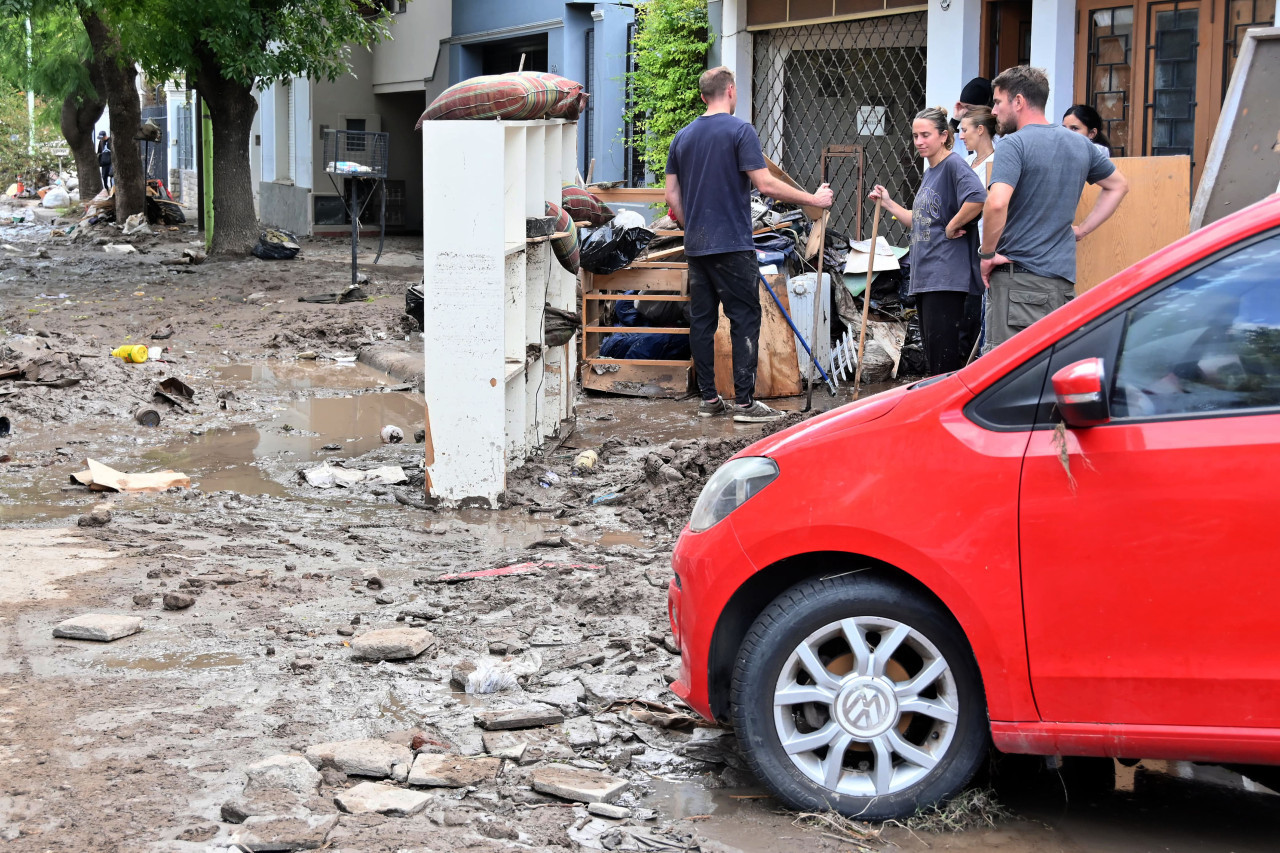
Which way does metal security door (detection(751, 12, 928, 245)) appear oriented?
toward the camera

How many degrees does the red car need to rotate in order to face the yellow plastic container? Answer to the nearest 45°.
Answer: approximately 45° to its right

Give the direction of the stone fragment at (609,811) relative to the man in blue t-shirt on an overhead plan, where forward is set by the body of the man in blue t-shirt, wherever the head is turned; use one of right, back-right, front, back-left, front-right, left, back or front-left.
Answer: back-right

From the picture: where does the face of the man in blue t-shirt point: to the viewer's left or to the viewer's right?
to the viewer's right

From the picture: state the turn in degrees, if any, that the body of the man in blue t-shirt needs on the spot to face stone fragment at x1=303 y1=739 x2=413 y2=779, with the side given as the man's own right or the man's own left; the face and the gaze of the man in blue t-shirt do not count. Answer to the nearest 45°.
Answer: approximately 135° to the man's own right

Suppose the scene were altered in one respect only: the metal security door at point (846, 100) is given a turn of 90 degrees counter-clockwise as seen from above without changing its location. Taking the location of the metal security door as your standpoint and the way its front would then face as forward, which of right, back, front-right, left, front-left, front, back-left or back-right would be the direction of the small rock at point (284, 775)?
right

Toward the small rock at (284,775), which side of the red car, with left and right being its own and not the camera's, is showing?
front

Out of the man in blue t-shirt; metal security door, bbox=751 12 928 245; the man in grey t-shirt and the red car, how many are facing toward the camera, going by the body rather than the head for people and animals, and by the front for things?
1

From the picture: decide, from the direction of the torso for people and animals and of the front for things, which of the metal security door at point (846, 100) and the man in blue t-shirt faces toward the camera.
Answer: the metal security door

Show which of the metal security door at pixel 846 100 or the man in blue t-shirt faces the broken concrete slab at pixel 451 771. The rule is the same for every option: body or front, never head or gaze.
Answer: the metal security door

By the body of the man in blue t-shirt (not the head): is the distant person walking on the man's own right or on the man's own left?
on the man's own left

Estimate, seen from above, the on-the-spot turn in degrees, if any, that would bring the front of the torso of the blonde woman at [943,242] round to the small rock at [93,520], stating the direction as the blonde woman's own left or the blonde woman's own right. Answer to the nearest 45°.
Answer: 0° — they already face it

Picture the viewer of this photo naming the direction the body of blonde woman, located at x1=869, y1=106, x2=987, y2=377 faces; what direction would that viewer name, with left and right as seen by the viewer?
facing the viewer and to the left of the viewer

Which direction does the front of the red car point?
to the viewer's left

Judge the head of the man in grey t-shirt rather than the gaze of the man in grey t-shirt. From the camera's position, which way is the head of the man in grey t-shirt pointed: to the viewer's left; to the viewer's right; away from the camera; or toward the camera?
to the viewer's left

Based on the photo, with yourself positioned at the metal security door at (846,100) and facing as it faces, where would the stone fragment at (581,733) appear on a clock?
The stone fragment is roughly at 12 o'clock from the metal security door.

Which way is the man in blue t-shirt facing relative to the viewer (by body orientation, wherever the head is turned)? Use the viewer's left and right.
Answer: facing away from the viewer and to the right of the viewer
